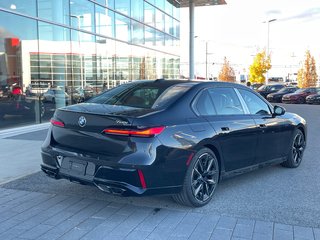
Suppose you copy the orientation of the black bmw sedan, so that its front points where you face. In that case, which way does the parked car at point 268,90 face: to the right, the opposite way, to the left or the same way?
the opposite way

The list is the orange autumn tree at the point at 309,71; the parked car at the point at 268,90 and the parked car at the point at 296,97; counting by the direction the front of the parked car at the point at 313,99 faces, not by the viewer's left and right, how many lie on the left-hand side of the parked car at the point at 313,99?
0

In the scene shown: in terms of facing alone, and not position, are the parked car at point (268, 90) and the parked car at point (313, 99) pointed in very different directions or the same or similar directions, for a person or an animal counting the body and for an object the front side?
same or similar directions

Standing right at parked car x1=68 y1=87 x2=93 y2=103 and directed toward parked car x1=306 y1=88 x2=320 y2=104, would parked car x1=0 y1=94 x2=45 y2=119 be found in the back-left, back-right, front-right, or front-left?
back-right

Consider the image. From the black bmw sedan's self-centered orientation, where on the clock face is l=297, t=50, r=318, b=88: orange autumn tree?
The orange autumn tree is roughly at 11 o'clock from the black bmw sedan.

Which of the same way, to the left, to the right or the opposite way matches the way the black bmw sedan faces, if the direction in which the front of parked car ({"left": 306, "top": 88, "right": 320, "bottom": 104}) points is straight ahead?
the opposite way

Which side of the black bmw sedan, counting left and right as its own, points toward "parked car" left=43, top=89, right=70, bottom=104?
left

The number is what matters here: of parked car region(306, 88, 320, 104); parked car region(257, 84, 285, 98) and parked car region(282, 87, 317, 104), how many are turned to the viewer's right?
0

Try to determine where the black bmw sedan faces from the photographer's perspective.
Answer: facing away from the viewer and to the right of the viewer

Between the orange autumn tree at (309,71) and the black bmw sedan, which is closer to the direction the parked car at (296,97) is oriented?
the black bmw sedan

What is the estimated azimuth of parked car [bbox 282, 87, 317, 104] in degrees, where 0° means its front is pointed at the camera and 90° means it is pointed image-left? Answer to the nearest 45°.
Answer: approximately 45°

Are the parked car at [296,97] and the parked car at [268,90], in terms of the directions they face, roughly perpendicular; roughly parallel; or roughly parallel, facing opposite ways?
roughly parallel

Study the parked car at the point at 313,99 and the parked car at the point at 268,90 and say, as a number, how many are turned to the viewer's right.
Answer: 0

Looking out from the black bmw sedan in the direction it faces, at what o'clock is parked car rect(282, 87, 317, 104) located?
The parked car is roughly at 11 o'clock from the black bmw sedan.

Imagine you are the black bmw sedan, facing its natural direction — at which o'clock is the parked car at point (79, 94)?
The parked car is roughly at 10 o'clock from the black bmw sedan.

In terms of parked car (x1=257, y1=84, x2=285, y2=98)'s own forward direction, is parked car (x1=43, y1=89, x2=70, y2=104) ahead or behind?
ahead

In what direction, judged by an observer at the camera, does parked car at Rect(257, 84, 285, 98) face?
facing the viewer and to the left of the viewer

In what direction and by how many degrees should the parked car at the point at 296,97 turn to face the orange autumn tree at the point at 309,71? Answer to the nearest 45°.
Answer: approximately 135° to its right

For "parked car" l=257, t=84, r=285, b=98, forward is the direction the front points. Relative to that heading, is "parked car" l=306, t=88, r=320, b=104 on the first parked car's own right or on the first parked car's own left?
on the first parked car's own left

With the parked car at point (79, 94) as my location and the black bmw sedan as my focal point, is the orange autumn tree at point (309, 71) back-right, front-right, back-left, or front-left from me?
back-left
